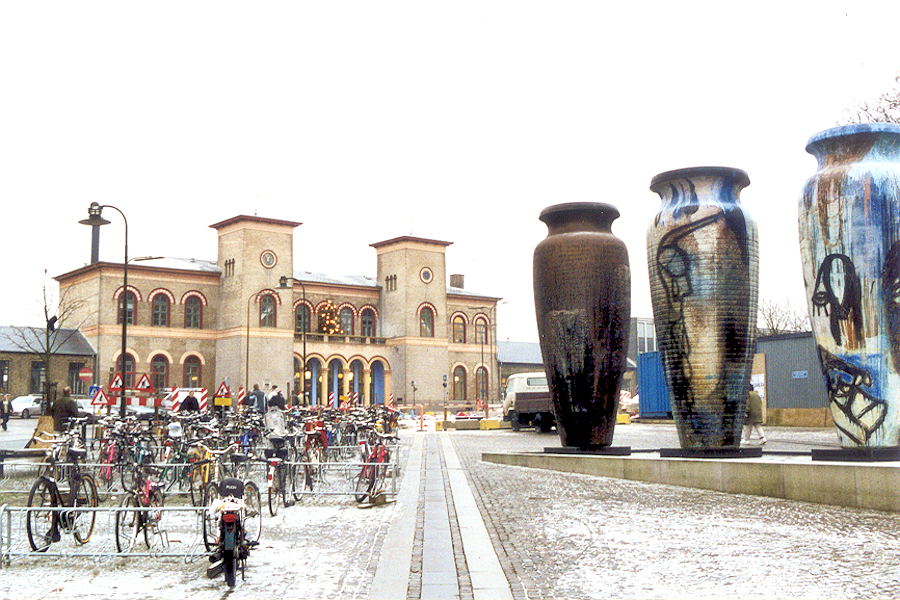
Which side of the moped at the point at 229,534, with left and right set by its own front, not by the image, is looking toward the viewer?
back

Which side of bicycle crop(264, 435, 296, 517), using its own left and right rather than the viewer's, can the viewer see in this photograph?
back

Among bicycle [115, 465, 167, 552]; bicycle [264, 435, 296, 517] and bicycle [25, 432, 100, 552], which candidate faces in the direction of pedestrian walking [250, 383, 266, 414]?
bicycle [264, 435, 296, 517]

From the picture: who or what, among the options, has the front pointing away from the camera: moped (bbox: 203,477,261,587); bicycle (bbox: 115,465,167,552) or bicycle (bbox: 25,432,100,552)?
moped (bbox: 203,477,261,587)

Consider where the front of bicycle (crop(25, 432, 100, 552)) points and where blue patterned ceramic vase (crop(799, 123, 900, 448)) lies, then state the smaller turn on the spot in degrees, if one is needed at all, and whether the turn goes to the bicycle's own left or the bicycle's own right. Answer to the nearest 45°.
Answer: approximately 135° to the bicycle's own left

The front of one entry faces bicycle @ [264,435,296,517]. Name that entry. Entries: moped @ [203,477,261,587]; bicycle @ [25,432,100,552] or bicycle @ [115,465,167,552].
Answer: moped @ [203,477,261,587]

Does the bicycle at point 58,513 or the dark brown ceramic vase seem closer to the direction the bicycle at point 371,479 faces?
the bicycle

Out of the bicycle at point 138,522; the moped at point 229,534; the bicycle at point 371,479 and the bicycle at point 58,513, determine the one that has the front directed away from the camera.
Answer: the moped at point 229,534

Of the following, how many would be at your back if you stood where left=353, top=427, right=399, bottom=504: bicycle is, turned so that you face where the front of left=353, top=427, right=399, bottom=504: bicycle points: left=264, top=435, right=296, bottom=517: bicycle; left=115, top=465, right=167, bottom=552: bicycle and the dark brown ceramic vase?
1

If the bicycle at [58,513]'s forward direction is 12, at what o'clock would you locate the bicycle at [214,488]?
the bicycle at [214,488] is roughly at 7 o'clock from the bicycle at [58,513].

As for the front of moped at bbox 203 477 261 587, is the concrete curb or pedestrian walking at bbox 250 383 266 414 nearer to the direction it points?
the pedestrian walking
